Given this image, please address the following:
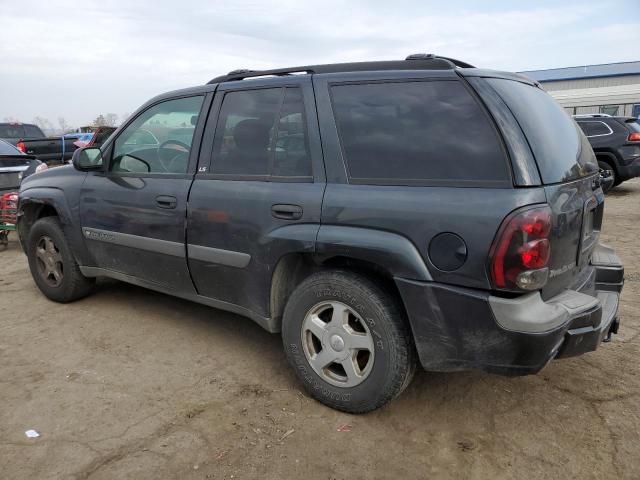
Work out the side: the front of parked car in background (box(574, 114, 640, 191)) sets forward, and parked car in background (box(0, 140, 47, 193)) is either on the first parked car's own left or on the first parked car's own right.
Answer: on the first parked car's own left

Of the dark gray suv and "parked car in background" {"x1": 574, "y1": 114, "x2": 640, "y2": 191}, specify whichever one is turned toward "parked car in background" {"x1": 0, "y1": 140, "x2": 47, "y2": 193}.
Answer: the dark gray suv

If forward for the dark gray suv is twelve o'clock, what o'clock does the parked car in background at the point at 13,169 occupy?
The parked car in background is roughly at 12 o'clock from the dark gray suv.

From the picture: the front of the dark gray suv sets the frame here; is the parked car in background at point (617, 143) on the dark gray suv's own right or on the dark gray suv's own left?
on the dark gray suv's own right

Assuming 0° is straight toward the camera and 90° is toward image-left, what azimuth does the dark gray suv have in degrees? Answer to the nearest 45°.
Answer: approximately 135°

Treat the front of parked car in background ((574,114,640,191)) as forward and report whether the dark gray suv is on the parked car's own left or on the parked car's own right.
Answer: on the parked car's own left

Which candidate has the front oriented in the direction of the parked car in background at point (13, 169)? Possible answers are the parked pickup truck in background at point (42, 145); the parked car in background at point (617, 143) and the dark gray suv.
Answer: the dark gray suv

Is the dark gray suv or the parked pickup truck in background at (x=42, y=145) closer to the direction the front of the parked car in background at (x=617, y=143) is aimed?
the parked pickup truck in background
